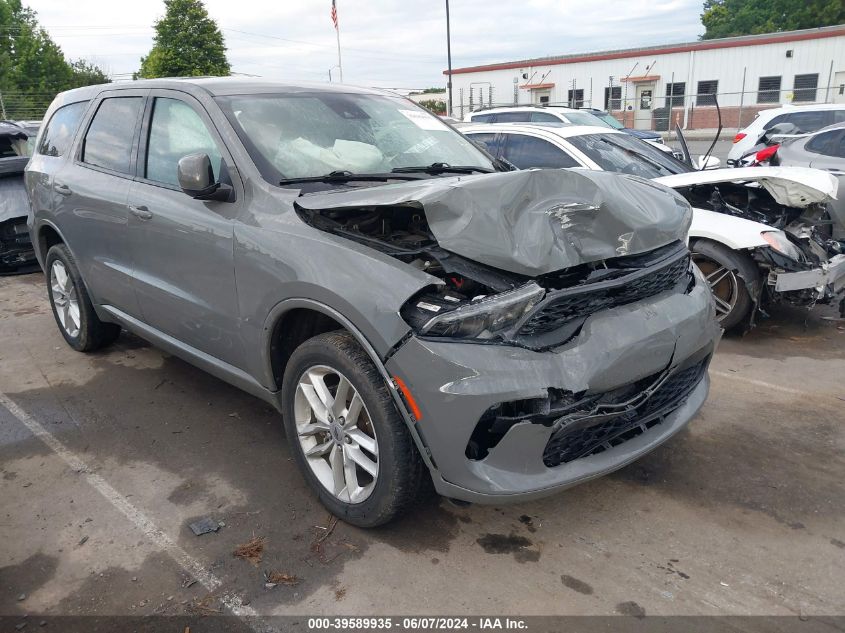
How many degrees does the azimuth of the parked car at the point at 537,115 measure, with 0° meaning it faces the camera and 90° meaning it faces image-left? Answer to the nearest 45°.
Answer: approximately 315°

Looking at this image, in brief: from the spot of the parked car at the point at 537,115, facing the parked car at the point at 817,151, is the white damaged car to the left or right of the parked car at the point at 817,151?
right

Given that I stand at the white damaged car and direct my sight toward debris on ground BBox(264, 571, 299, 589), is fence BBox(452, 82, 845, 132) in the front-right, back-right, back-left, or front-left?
back-right

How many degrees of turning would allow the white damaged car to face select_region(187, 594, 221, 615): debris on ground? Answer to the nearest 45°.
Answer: approximately 90° to its right

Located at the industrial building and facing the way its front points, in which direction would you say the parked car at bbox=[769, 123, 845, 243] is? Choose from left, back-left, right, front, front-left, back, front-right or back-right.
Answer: front-left
